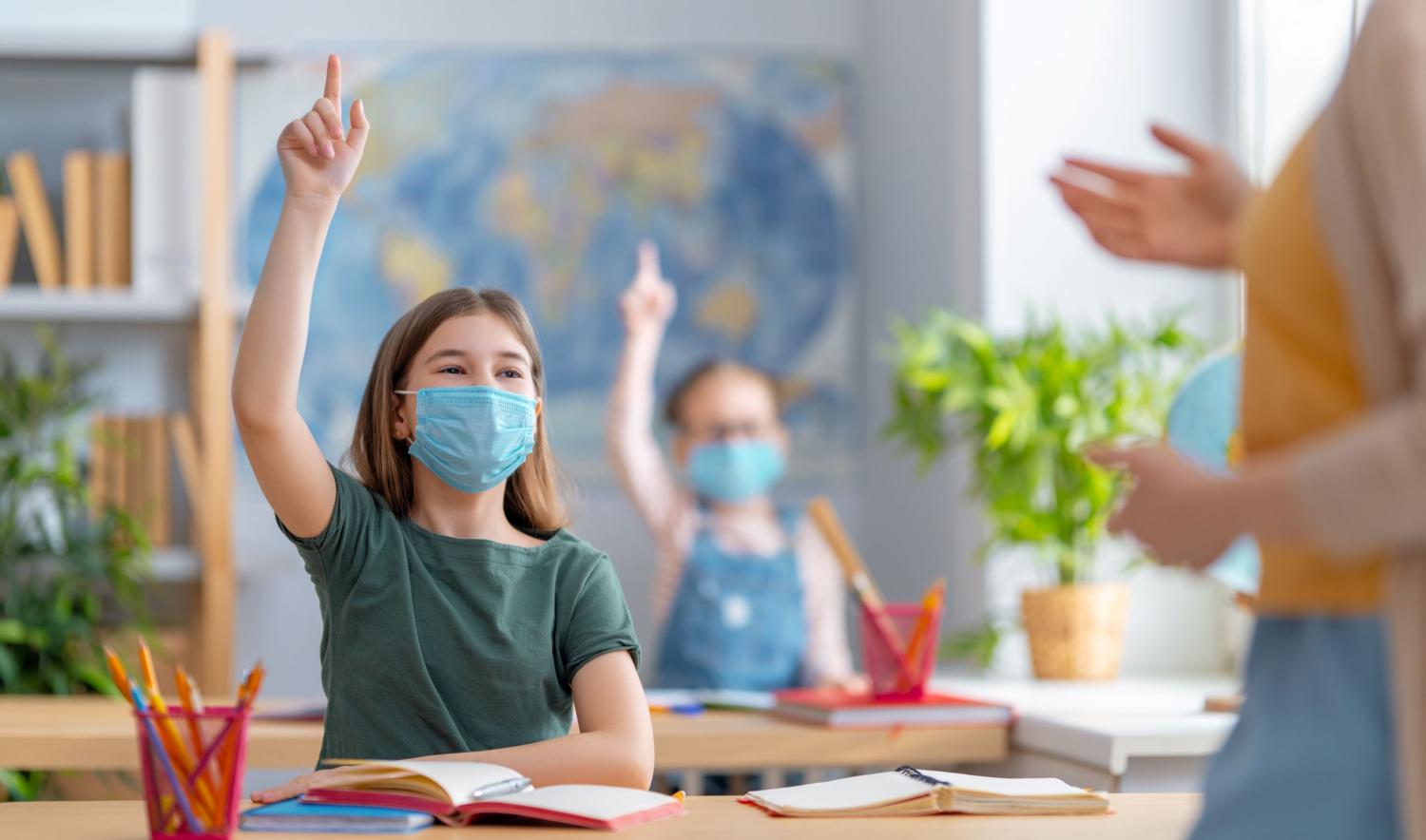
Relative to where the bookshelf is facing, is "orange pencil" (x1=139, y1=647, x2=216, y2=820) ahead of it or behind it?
ahead

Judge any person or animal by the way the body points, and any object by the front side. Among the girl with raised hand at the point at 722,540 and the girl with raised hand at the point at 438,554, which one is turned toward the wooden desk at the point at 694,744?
the girl with raised hand at the point at 722,540

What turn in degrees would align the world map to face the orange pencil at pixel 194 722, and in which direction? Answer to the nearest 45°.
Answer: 0° — it already faces it

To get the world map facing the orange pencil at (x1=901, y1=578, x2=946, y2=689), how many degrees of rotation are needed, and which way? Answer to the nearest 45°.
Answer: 0° — it already faces it

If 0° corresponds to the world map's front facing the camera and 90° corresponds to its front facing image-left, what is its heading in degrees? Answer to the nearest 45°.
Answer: approximately 0°

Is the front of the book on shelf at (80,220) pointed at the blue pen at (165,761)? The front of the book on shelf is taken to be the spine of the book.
yes

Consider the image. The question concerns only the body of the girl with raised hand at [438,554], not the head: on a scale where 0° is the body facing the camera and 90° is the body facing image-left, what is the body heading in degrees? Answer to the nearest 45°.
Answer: approximately 0°

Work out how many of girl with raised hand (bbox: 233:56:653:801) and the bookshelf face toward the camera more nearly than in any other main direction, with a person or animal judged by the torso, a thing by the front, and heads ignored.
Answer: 2
